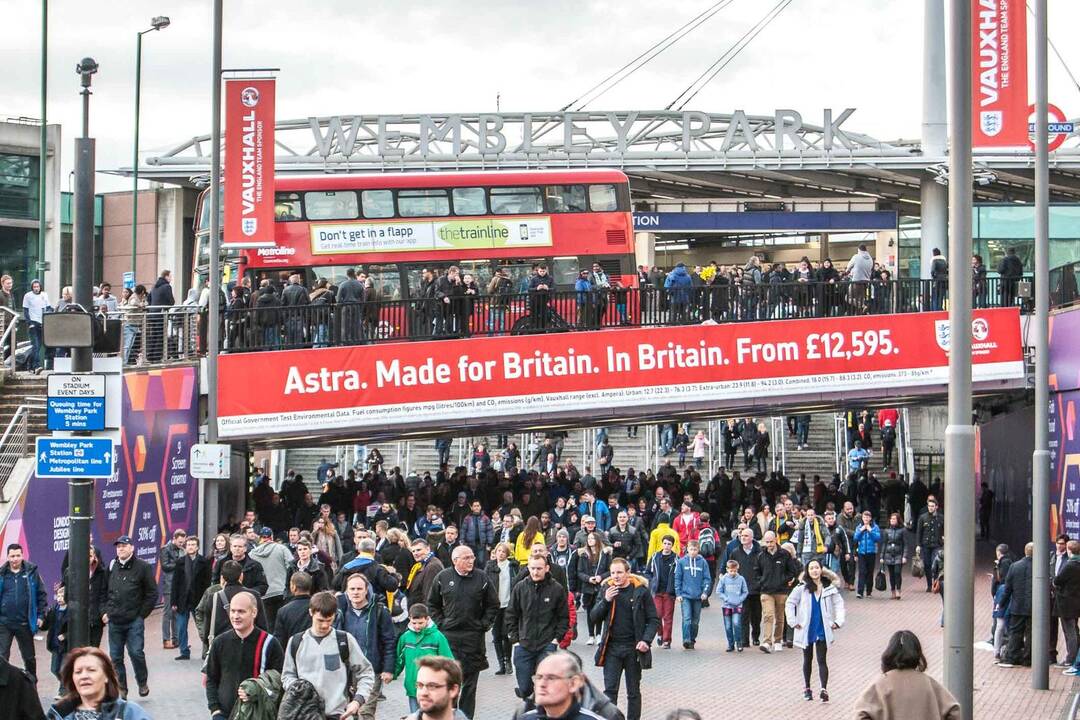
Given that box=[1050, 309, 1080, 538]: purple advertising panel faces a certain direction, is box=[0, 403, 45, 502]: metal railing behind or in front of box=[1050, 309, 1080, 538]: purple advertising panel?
in front

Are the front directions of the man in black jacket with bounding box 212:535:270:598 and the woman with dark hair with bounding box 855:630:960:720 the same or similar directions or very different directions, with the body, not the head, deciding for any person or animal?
very different directions

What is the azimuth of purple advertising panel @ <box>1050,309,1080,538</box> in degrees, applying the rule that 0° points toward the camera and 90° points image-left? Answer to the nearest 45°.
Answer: approximately 90°

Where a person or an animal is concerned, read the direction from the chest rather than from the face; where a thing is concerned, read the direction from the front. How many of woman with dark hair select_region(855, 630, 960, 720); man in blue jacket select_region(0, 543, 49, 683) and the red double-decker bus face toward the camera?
1

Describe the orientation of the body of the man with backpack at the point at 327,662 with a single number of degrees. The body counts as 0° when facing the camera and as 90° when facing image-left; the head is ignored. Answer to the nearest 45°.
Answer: approximately 0°

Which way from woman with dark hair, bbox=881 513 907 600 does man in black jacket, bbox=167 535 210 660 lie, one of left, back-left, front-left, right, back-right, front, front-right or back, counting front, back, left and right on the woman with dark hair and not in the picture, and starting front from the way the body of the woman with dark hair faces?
front-right

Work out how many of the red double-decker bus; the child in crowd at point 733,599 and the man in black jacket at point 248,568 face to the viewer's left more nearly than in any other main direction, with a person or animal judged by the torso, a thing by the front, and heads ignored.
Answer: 1

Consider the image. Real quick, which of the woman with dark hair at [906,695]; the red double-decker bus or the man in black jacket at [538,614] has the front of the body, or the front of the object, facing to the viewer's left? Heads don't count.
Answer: the red double-decker bus

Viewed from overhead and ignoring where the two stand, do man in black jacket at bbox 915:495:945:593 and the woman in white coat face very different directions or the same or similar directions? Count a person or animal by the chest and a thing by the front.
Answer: same or similar directions

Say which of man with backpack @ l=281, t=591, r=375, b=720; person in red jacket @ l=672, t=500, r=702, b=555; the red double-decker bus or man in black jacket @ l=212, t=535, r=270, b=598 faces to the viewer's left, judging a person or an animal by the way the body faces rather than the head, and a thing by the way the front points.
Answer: the red double-decker bus

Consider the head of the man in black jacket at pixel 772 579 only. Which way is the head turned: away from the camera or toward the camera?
toward the camera

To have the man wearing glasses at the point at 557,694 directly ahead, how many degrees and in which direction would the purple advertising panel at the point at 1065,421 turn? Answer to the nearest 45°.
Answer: approximately 90° to its left

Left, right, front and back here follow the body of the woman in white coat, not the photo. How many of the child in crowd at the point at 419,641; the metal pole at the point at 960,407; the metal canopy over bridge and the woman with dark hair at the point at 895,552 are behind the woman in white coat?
2

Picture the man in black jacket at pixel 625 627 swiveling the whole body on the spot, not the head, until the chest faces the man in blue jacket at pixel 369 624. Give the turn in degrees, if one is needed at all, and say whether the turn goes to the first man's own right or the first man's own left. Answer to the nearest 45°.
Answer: approximately 45° to the first man's own right

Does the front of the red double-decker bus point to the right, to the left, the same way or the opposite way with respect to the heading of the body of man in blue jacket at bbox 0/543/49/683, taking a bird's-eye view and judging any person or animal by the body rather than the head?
to the right

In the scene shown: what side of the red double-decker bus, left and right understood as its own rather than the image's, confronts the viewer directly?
left

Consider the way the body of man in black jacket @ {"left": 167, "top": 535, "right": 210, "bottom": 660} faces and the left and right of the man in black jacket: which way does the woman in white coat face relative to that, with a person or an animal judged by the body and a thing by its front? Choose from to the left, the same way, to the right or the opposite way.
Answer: the same way

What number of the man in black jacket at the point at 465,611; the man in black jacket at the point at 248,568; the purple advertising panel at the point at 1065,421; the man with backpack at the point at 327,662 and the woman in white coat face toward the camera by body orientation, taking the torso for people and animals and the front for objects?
4

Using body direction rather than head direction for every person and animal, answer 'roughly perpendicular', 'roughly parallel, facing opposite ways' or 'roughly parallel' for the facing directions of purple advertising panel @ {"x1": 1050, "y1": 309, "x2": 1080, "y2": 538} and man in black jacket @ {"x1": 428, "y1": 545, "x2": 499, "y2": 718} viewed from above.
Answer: roughly perpendicular
